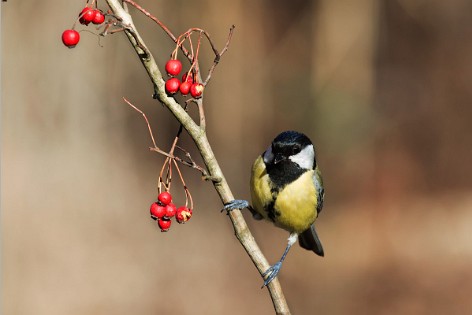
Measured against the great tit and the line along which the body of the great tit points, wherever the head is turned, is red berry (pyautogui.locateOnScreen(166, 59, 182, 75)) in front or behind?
in front

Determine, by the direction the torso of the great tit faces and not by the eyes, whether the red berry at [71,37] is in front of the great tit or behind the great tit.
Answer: in front

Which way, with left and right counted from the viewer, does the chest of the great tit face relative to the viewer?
facing the viewer and to the left of the viewer

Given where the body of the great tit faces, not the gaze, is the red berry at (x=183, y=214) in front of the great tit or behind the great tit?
in front
